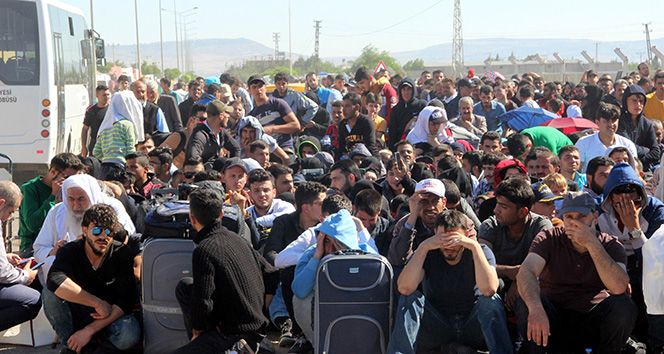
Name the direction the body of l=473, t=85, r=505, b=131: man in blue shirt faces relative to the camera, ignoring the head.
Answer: toward the camera

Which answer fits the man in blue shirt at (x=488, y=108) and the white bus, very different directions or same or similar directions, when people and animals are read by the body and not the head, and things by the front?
very different directions

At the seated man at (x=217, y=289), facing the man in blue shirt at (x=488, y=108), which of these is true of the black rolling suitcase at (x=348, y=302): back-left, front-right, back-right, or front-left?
front-right

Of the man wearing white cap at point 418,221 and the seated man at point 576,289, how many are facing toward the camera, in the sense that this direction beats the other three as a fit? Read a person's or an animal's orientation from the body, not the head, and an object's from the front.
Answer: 2

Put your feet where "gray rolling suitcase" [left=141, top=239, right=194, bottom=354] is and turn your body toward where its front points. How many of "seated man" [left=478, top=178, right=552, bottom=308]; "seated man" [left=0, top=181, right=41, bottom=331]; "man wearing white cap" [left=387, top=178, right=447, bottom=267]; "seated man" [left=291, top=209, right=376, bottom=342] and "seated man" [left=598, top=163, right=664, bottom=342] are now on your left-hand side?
4

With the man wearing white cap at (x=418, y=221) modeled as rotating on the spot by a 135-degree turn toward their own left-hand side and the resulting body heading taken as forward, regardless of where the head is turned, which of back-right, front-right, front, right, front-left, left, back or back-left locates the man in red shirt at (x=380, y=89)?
front-left

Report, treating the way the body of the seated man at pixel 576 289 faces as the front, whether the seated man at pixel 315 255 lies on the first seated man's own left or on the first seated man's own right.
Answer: on the first seated man's own right

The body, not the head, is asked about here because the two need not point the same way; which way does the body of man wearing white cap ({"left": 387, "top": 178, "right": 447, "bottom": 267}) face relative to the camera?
toward the camera

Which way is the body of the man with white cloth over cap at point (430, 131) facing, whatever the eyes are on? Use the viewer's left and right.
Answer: facing the viewer and to the right of the viewer

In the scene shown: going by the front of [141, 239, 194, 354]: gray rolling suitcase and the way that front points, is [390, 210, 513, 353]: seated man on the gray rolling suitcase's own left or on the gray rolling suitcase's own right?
on the gray rolling suitcase's own left

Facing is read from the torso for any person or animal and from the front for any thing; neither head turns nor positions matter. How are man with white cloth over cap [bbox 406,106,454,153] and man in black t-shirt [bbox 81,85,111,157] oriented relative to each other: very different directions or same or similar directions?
same or similar directions

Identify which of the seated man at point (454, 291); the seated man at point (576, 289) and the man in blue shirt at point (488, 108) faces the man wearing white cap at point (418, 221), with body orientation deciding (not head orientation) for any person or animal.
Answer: the man in blue shirt

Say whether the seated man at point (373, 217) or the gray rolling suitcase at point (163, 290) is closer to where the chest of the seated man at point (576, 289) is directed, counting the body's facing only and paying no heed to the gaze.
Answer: the gray rolling suitcase

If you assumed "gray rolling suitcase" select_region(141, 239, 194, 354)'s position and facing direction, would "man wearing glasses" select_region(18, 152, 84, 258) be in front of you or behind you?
behind

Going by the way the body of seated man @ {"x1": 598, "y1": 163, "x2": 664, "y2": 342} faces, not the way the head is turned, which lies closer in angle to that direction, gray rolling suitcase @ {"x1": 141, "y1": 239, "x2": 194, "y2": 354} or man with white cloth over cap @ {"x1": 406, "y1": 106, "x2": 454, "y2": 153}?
the gray rolling suitcase

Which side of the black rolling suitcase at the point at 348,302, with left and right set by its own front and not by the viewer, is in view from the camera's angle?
front

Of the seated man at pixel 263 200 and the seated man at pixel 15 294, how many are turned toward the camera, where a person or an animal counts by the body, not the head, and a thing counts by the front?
1
